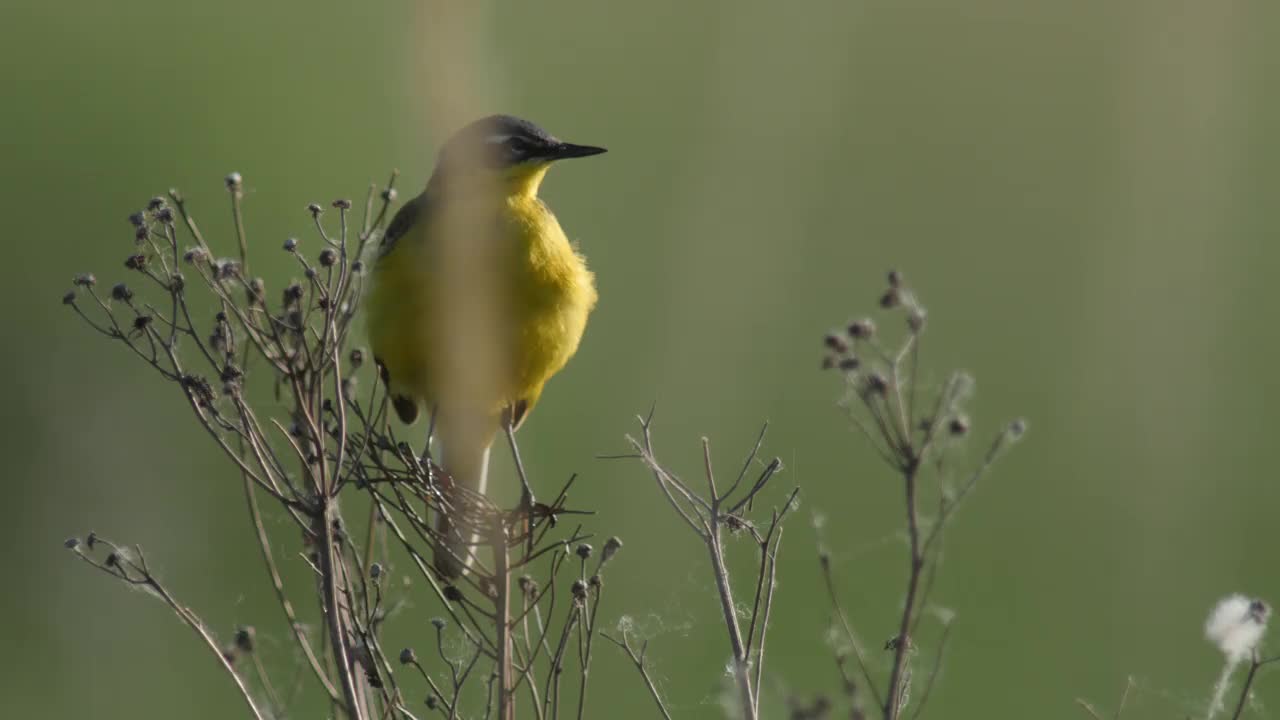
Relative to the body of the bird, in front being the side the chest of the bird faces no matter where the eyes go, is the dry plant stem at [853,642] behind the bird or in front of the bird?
in front

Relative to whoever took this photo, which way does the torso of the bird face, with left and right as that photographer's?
facing the viewer and to the right of the viewer

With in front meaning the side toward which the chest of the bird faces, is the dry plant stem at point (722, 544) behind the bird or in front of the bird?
in front

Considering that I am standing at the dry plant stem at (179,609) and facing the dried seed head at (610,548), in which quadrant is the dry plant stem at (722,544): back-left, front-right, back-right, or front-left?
front-right

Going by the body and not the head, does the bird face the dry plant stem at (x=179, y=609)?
no
